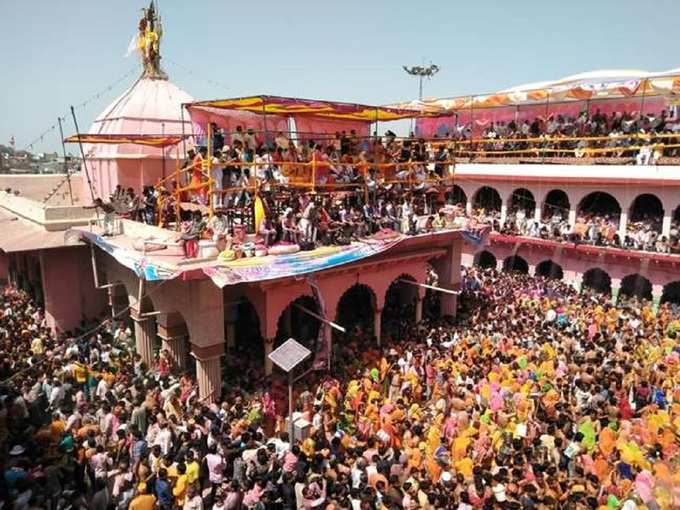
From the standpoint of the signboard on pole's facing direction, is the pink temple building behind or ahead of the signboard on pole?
behind

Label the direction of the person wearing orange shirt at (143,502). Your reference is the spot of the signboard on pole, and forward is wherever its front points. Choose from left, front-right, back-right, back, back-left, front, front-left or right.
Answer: front-right

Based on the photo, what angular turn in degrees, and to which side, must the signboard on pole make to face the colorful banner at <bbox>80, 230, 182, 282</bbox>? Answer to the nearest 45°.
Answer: approximately 135° to its right

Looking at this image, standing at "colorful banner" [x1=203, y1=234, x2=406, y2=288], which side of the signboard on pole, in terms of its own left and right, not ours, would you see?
back

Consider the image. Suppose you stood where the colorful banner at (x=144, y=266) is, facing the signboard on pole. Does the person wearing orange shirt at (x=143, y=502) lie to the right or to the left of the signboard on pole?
right

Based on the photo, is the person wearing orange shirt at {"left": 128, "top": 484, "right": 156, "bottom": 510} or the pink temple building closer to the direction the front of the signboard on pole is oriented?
the person wearing orange shirt
